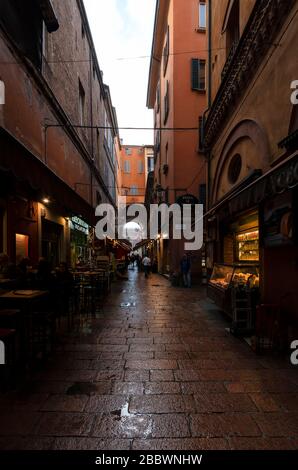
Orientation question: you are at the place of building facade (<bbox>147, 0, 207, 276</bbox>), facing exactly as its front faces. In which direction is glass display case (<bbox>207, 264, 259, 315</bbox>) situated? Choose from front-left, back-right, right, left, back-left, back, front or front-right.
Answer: left

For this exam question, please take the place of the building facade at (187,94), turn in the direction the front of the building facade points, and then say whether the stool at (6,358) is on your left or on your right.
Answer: on your left

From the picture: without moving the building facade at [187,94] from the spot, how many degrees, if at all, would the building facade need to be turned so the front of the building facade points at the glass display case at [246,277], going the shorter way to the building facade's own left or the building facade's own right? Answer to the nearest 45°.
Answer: approximately 90° to the building facade's own left

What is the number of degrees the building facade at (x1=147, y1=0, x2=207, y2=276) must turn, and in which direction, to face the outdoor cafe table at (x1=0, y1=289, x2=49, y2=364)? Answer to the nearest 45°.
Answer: approximately 90° to its left

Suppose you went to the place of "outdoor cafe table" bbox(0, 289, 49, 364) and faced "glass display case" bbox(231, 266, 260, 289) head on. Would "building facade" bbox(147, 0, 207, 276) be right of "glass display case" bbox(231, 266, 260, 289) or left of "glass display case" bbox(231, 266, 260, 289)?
left

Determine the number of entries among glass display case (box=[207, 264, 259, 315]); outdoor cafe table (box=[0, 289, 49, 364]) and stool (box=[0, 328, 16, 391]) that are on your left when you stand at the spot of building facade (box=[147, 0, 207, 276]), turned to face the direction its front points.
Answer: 3

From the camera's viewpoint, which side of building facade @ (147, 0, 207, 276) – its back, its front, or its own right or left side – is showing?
left
